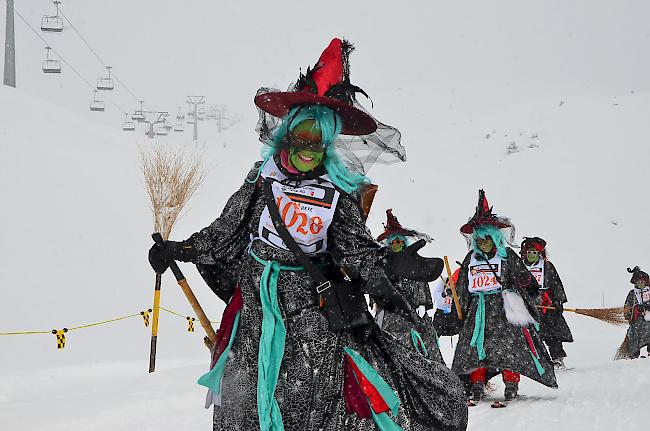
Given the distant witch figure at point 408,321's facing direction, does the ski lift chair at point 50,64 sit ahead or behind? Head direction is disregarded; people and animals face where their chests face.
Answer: behind

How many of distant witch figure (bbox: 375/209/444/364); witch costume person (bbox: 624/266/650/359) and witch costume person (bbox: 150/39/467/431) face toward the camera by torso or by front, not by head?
3

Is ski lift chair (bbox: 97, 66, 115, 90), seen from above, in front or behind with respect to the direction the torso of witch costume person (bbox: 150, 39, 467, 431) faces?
behind

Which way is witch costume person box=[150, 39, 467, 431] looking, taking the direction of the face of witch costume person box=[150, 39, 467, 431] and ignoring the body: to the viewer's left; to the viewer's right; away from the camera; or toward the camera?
toward the camera

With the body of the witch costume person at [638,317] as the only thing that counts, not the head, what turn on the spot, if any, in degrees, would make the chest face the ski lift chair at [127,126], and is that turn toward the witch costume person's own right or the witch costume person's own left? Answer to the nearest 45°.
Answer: approximately 135° to the witch costume person's own right

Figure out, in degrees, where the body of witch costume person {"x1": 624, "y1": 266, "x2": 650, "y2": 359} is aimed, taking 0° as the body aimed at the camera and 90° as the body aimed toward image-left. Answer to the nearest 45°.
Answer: approximately 0°

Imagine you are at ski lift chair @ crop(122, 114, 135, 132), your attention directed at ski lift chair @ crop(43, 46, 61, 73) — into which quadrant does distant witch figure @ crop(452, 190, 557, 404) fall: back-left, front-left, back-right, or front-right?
front-left

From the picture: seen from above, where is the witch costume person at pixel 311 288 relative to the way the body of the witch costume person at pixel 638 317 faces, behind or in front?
in front

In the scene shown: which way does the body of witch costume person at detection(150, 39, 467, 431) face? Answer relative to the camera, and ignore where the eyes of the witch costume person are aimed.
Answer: toward the camera

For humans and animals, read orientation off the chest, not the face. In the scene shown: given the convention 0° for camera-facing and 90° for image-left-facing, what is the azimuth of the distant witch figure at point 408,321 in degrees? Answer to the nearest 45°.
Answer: approximately 0°

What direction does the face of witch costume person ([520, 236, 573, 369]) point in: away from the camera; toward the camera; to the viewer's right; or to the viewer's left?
toward the camera

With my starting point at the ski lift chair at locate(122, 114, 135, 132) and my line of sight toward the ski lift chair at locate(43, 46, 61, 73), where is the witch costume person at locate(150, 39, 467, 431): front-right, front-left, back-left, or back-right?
front-left
